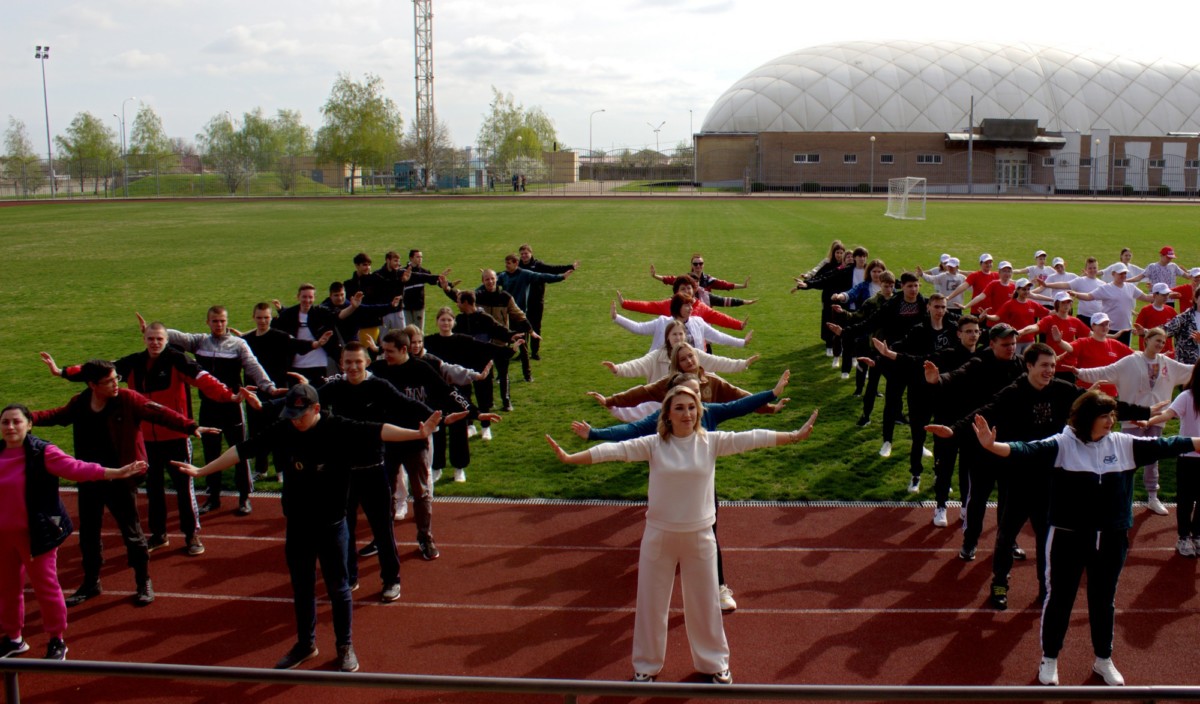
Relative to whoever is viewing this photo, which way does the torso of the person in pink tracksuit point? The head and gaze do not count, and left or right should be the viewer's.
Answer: facing the viewer

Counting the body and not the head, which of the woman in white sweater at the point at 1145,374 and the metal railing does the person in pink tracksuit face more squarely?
the metal railing

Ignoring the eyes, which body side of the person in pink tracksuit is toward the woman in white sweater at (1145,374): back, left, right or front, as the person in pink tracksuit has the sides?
left

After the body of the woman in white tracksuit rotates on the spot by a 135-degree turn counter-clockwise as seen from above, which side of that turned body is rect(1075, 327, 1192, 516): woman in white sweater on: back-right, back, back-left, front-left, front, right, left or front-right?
front

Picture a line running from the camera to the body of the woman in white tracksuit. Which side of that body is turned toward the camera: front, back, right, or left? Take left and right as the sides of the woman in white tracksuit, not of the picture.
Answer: front

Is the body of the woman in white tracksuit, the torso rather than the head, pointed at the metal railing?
yes

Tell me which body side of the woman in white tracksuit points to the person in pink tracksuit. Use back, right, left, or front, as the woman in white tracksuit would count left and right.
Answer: right

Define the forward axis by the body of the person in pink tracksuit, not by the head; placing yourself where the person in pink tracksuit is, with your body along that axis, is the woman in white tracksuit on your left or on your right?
on your left

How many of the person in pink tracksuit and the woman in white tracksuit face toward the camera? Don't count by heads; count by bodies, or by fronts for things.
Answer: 2

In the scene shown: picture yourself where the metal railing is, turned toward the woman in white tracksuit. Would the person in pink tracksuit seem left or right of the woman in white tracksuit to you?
left
